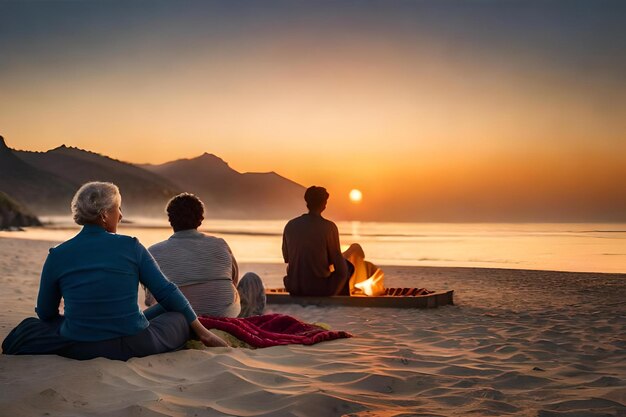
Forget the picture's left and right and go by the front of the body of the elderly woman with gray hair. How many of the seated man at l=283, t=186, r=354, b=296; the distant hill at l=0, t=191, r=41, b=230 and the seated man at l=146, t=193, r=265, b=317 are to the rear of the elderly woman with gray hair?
0

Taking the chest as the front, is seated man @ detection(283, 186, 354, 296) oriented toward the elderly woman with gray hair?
no

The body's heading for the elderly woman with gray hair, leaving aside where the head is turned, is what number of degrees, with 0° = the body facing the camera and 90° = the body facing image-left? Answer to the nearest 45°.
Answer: approximately 180°

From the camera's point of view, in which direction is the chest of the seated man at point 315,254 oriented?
away from the camera

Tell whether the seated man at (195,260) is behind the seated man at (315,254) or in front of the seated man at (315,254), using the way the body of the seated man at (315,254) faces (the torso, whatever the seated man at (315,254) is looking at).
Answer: behind

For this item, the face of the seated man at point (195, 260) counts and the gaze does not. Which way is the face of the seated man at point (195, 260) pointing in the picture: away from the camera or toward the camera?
away from the camera

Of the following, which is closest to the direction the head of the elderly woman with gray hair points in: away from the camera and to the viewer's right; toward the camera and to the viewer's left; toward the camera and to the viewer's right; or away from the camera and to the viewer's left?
away from the camera and to the viewer's right

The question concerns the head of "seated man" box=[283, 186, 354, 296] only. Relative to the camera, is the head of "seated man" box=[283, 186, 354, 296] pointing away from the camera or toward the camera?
away from the camera

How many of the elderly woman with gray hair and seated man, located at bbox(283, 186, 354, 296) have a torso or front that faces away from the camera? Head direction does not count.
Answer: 2

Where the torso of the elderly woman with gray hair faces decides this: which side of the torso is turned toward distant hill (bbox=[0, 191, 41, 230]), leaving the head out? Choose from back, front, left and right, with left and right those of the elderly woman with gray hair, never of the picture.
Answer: front

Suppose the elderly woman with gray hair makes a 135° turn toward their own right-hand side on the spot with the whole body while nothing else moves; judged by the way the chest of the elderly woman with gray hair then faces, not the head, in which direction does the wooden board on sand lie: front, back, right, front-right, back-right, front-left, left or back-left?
left

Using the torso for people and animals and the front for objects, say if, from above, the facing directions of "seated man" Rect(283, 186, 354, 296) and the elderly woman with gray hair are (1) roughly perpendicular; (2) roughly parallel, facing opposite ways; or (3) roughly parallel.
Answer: roughly parallel

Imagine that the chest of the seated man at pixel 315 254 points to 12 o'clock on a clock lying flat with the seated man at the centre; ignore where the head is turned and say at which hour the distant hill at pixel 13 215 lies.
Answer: The distant hill is roughly at 11 o'clock from the seated man.
